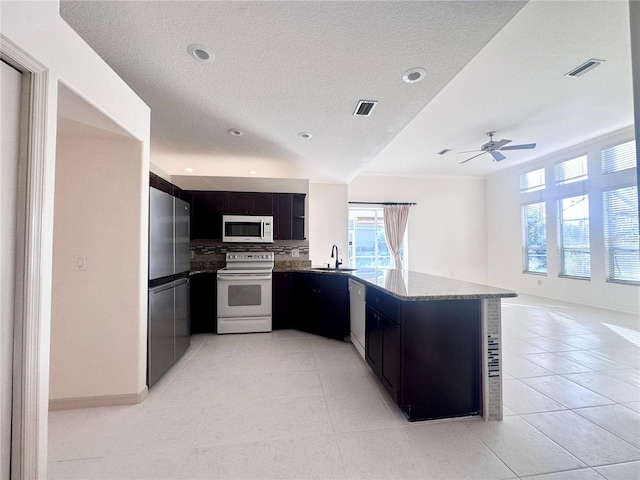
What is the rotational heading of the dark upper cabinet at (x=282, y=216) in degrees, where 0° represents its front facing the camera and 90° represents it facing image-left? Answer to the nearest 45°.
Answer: approximately 0°

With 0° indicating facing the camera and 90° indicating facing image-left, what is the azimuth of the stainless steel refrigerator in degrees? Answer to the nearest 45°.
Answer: approximately 315°

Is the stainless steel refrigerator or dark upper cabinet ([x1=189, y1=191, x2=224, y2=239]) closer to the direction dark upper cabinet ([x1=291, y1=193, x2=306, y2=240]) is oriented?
the stainless steel refrigerator

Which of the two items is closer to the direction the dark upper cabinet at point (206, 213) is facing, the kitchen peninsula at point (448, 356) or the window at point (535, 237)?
the kitchen peninsula

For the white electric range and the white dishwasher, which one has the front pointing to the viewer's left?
the white dishwasher

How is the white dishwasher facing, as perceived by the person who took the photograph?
facing to the left of the viewer
